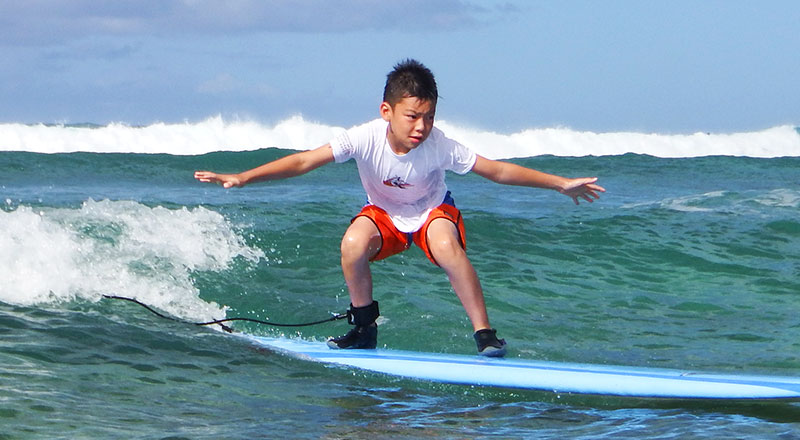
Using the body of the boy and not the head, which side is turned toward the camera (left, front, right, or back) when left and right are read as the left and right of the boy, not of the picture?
front
